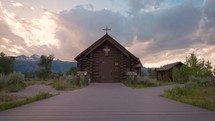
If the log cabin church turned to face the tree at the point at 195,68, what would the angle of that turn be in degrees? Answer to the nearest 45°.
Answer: approximately 135° to its left

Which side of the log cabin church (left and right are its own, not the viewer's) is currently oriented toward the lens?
front

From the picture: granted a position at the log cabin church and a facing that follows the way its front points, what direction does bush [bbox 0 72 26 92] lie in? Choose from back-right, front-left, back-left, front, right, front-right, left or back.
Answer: front-right

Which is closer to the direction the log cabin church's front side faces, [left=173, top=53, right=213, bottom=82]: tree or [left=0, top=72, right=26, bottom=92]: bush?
the bush
